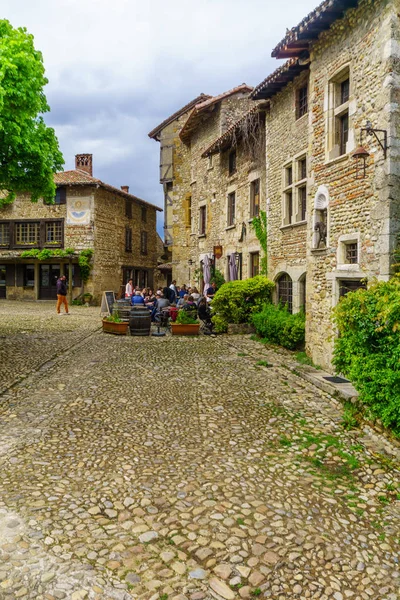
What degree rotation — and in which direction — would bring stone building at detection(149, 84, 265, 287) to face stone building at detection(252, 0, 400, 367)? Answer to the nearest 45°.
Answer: approximately 45° to its left

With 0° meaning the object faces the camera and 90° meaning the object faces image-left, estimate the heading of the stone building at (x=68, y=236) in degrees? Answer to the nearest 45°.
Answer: approximately 0°

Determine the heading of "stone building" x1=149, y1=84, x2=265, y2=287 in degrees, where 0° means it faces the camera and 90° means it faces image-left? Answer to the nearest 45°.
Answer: approximately 45°

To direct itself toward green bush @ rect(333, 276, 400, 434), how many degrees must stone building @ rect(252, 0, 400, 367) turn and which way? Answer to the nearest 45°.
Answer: approximately 45° to its left

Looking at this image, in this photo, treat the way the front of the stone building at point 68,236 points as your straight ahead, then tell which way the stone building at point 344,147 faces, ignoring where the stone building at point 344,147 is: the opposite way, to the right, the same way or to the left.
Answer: to the right

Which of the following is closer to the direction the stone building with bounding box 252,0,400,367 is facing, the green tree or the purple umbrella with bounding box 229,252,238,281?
the green tree

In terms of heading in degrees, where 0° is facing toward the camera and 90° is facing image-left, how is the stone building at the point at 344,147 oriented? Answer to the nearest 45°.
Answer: approximately 45°
